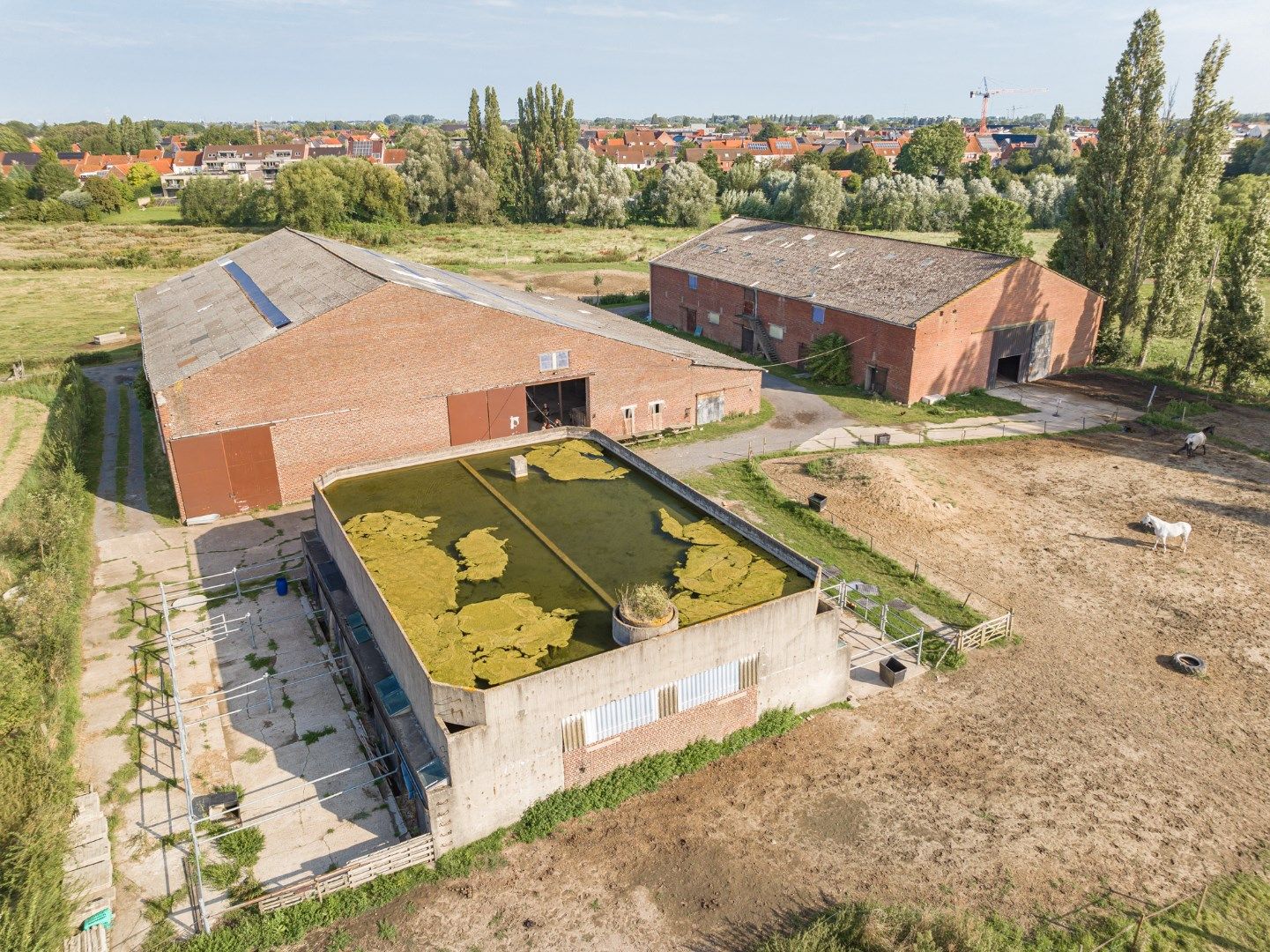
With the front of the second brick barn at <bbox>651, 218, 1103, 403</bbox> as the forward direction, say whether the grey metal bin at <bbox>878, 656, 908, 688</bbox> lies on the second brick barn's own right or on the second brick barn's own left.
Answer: on the second brick barn's own right

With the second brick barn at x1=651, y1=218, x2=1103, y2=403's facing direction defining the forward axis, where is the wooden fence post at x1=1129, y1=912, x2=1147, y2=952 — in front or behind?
in front

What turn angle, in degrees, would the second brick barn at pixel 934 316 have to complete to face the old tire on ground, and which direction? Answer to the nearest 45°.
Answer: approximately 45° to its right

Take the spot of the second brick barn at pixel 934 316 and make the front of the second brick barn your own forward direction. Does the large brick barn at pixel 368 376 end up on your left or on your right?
on your right

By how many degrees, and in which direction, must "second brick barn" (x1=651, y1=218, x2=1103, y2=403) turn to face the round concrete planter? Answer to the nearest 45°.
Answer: approximately 45° to its right

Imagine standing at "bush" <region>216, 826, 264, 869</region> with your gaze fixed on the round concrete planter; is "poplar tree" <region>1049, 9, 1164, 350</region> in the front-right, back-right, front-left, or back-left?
front-left

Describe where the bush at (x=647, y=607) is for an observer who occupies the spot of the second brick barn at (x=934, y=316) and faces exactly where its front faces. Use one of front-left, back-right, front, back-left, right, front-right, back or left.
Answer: front-right

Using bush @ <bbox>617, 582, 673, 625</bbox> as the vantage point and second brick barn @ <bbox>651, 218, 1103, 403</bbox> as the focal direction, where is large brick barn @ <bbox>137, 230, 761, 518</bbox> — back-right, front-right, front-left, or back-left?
front-left
